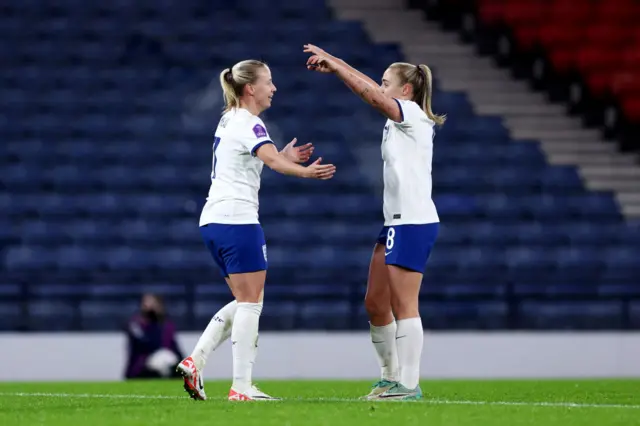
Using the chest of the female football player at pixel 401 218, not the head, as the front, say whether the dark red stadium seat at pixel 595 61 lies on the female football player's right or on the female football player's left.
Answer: on the female football player's right

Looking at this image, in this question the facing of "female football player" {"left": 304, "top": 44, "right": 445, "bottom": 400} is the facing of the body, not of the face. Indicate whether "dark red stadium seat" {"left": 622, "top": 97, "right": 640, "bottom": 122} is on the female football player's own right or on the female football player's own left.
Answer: on the female football player's own right

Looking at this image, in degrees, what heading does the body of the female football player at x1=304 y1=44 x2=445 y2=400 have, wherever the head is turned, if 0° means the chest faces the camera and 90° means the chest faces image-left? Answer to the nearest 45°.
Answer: approximately 90°

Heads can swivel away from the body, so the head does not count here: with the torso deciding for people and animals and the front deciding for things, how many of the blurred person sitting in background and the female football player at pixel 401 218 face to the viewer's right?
0

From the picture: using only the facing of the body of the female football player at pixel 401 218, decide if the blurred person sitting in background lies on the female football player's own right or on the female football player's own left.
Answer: on the female football player's own right

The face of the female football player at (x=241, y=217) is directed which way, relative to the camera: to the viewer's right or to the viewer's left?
to the viewer's right

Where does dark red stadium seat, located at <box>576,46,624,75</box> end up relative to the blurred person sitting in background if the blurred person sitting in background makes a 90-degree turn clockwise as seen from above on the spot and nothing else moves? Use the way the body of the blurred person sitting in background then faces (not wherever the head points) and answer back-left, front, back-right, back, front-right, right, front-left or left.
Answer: back-right

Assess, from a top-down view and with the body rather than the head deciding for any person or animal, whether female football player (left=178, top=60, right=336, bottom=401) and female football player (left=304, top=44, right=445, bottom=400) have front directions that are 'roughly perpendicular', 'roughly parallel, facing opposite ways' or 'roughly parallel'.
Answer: roughly parallel, facing opposite ways

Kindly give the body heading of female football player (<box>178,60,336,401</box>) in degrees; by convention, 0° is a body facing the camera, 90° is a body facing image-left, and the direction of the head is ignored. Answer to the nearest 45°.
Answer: approximately 270°

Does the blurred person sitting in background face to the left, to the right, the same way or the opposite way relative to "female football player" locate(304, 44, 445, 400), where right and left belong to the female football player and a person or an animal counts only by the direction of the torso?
to the left

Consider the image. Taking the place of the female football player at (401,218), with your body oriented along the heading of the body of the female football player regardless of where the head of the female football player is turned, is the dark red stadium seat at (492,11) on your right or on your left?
on your right

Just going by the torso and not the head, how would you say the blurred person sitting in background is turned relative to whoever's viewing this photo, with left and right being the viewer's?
facing the viewer

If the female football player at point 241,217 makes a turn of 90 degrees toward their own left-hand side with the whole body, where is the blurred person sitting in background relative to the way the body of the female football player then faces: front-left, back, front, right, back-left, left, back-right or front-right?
front

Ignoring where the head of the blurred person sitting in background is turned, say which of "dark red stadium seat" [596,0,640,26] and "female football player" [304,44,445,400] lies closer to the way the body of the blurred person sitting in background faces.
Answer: the female football player

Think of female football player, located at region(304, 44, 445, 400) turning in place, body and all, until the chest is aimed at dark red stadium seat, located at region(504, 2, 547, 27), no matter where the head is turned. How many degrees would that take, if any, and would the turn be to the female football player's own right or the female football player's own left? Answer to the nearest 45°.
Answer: approximately 90° to the female football player's own right
